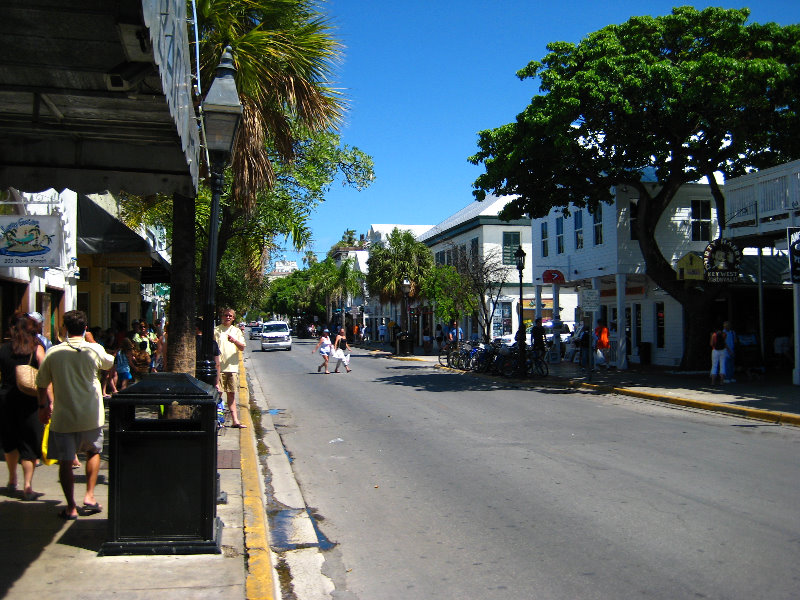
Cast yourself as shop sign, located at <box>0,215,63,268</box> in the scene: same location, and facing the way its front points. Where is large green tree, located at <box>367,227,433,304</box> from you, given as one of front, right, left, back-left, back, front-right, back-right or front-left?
back-left

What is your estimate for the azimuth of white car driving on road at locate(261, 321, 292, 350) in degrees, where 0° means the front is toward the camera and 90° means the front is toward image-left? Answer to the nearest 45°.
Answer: approximately 0°

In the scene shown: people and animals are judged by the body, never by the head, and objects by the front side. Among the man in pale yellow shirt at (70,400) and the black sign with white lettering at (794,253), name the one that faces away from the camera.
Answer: the man in pale yellow shirt

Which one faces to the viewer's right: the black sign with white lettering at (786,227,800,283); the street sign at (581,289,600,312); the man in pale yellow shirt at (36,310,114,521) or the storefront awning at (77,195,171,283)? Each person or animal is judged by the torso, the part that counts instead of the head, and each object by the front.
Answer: the storefront awning

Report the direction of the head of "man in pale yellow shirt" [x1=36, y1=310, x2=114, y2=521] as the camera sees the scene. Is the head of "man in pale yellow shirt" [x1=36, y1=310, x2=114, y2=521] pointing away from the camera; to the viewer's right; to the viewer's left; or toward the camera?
away from the camera

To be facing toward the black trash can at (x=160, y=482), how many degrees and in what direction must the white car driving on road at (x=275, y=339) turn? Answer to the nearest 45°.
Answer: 0° — it already faces it

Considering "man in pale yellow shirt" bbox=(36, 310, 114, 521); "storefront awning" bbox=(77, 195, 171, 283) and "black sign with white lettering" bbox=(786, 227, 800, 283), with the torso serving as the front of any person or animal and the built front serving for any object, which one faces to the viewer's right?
the storefront awning

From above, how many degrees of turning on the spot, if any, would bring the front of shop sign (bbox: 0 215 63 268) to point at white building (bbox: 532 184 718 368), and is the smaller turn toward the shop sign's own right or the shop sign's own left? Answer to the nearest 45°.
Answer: approximately 90° to the shop sign's own left

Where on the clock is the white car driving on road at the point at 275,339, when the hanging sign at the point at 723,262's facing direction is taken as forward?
The white car driving on road is roughly at 4 o'clock from the hanging sign.

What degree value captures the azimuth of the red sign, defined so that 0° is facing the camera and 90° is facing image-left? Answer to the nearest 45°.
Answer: approximately 0°
